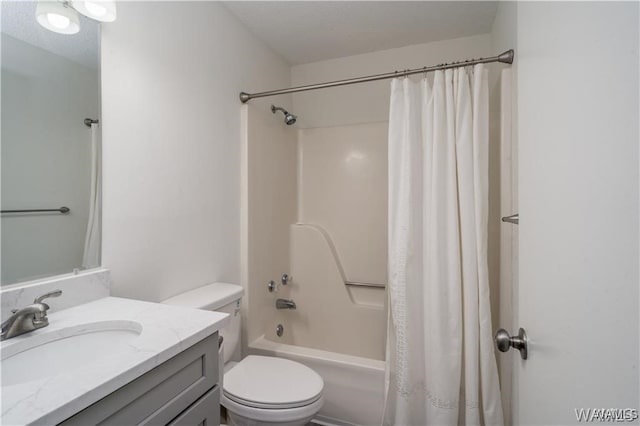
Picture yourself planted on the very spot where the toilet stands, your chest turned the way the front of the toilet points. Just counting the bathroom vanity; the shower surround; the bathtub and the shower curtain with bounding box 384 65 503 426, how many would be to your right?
1

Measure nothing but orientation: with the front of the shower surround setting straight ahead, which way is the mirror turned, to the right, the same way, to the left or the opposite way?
to the left

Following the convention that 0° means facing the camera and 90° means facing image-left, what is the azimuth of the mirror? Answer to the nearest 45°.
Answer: approximately 315°

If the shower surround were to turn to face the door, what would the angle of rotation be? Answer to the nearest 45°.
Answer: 0° — it already faces it

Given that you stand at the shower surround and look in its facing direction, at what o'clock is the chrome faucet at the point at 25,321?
The chrome faucet is roughly at 1 o'clock from the shower surround.

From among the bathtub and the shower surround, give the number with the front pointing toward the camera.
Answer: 2

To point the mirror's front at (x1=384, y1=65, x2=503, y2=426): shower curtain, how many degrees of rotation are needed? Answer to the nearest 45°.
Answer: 0° — it already faces it

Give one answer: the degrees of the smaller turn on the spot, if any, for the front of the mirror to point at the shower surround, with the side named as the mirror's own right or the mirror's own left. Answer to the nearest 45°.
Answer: approximately 45° to the mirror's own left

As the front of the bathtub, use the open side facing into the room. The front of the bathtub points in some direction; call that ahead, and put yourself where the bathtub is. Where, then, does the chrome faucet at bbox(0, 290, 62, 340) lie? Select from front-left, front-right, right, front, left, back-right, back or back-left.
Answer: front-right

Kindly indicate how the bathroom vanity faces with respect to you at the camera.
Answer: facing the viewer and to the right of the viewer

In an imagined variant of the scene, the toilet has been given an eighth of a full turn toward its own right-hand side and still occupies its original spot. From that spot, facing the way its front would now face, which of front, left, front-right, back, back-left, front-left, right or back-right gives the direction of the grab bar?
back-left
